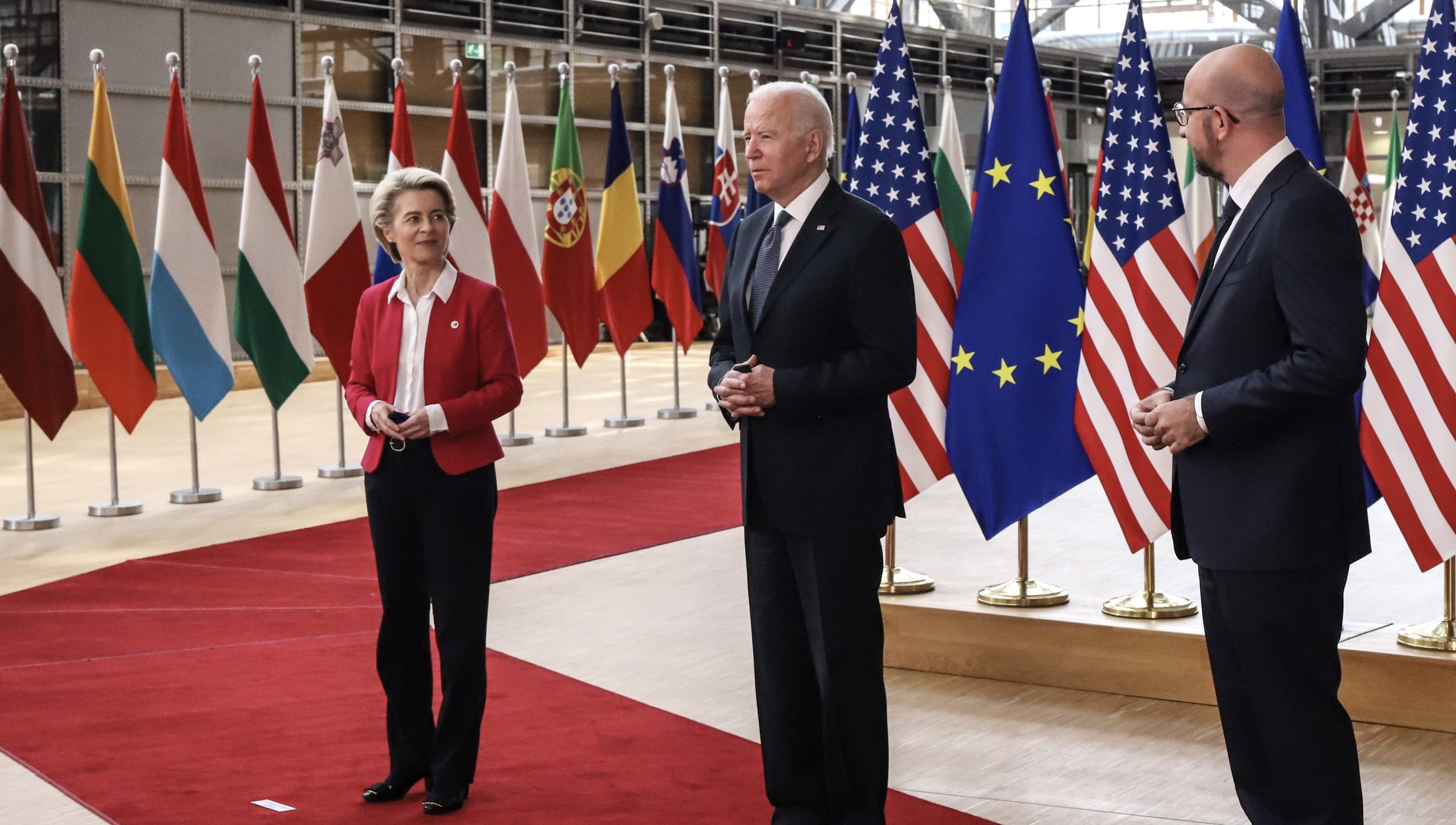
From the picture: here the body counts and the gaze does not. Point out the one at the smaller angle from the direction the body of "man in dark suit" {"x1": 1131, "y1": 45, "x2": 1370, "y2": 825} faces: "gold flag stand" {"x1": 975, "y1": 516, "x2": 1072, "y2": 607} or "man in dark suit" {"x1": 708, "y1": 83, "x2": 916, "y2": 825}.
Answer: the man in dark suit

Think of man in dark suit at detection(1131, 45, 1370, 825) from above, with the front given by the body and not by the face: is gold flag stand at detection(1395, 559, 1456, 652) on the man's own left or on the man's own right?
on the man's own right

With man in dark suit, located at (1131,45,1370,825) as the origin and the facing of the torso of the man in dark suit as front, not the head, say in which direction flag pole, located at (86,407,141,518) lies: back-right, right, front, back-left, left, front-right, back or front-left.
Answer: front-right

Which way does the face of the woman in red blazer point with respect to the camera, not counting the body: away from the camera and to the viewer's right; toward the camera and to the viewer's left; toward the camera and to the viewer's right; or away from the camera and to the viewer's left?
toward the camera and to the viewer's right

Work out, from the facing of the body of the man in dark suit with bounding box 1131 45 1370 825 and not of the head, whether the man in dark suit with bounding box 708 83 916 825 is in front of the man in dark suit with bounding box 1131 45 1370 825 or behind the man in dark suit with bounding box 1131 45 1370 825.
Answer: in front

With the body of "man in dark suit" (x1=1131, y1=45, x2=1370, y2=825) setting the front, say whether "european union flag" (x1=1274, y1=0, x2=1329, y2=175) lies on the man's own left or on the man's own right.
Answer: on the man's own right

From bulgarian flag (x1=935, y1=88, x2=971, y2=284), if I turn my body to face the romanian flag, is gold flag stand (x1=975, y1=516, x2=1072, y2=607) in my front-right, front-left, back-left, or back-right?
front-left

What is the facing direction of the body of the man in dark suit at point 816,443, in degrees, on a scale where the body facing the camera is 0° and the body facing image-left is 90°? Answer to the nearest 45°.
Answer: approximately 45°

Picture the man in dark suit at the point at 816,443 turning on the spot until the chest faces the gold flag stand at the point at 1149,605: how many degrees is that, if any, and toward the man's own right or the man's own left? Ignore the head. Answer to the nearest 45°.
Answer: approximately 180°

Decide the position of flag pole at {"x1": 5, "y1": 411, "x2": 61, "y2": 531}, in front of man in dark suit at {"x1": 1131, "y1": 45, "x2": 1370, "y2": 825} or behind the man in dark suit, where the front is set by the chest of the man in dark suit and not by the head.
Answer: in front

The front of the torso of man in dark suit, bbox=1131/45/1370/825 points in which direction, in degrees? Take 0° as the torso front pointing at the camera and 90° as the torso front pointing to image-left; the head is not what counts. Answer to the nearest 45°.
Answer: approximately 90°

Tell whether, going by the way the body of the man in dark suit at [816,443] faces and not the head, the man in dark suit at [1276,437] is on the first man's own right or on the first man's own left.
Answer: on the first man's own left

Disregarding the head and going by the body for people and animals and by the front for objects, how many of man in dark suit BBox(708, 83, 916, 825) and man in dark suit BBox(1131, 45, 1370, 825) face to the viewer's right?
0

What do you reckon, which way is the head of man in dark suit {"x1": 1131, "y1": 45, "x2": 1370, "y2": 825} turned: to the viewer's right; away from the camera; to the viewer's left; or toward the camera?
to the viewer's left

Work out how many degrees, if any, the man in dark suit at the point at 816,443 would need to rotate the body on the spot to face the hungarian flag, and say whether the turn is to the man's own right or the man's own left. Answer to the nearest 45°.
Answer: approximately 90° to the man's own right

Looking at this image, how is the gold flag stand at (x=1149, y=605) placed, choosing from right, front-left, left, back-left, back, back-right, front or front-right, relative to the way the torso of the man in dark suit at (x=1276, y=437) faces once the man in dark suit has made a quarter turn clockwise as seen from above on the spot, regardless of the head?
front
